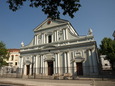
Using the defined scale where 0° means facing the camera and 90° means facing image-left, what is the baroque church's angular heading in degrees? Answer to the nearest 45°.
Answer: approximately 45°

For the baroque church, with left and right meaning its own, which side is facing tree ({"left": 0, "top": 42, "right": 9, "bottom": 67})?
right

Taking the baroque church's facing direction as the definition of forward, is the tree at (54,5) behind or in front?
in front
